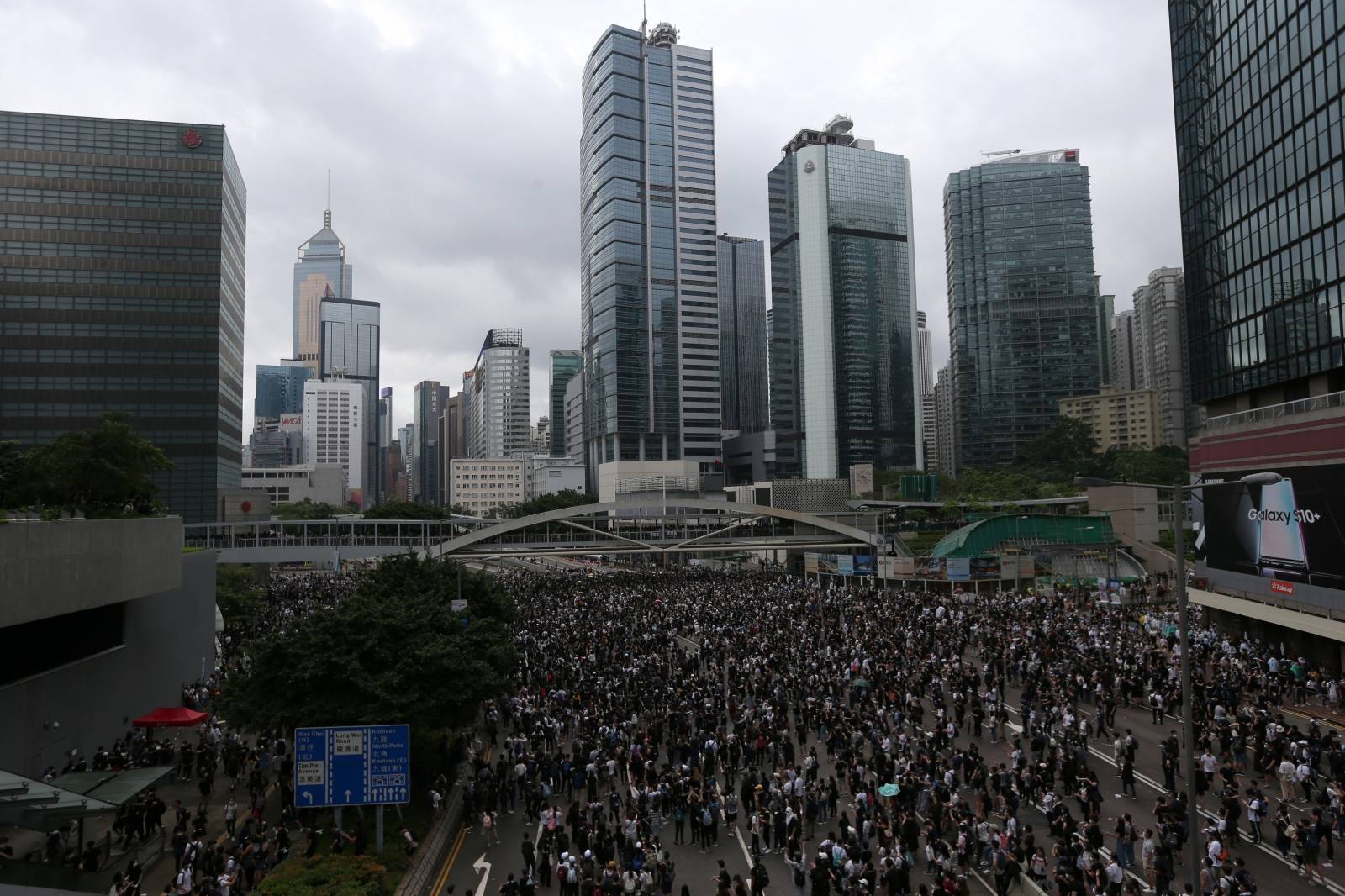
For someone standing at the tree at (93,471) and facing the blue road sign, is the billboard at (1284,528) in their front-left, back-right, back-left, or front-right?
front-left

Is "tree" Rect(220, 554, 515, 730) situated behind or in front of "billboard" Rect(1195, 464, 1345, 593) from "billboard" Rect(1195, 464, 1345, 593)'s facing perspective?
in front

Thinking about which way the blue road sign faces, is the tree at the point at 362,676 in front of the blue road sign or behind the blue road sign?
behind

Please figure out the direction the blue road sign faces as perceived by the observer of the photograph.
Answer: facing the viewer

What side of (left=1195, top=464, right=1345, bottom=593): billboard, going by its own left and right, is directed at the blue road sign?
front

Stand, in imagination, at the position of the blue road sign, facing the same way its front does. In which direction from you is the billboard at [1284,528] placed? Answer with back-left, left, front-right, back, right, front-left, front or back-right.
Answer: left

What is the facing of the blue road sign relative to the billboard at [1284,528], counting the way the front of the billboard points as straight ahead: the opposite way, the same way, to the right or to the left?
to the left

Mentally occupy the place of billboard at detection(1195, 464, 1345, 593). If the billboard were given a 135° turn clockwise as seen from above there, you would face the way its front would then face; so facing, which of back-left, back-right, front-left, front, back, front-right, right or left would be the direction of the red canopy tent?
back-left

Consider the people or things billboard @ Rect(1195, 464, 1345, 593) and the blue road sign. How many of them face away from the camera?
0

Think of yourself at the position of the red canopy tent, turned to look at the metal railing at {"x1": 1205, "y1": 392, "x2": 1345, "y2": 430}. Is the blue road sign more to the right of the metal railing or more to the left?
right

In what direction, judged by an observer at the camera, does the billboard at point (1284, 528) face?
facing the viewer and to the left of the viewer

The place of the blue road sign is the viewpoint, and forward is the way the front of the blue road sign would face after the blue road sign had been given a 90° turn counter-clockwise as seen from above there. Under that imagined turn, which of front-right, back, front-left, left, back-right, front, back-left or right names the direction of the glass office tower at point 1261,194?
front
